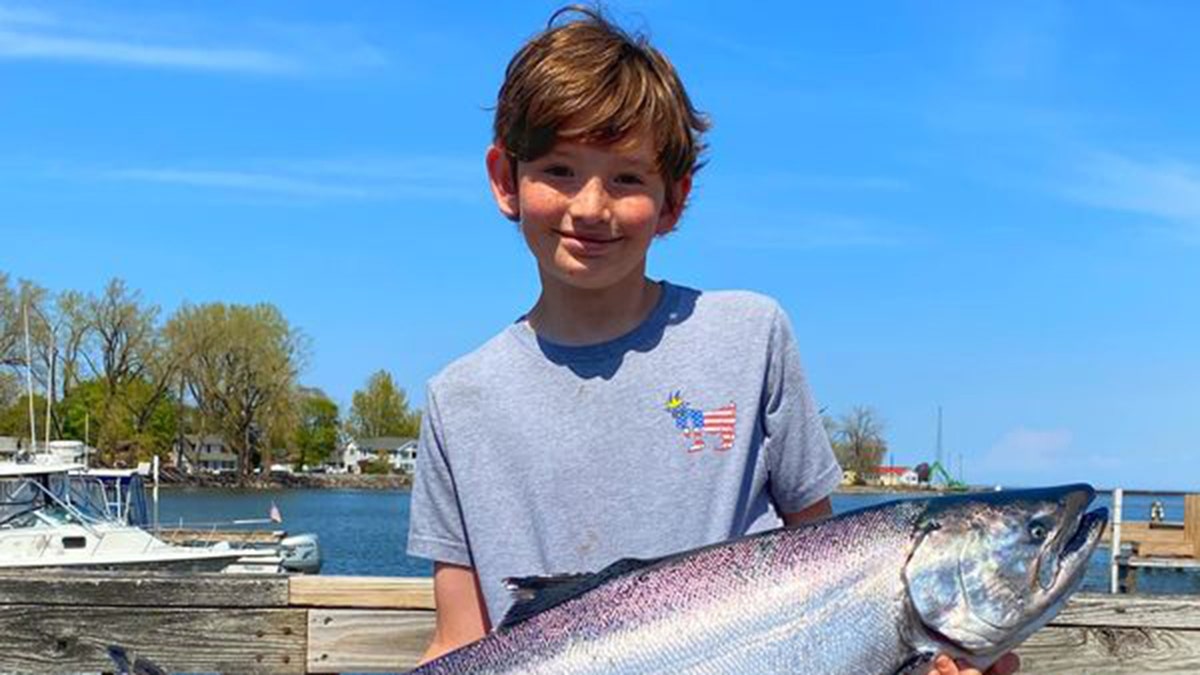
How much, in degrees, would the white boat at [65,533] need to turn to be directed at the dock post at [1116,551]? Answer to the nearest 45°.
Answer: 0° — it already faces it

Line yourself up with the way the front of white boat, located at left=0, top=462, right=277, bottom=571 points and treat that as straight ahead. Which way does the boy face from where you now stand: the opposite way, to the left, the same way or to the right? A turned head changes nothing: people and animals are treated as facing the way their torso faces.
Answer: to the right

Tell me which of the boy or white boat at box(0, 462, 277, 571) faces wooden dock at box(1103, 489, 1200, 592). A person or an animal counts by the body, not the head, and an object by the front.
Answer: the white boat

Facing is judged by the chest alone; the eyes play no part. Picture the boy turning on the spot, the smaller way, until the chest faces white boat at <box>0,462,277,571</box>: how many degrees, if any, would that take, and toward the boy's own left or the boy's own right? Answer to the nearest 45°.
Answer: approximately 135° to the boy's own right

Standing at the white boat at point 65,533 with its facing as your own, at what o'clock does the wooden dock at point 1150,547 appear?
The wooden dock is roughly at 12 o'clock from the white boat.

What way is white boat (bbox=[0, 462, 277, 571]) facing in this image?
to the viewer's right

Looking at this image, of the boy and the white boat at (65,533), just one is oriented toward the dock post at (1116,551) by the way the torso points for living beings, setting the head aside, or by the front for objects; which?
the white boat

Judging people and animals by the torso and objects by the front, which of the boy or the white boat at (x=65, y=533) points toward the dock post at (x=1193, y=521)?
the white boat

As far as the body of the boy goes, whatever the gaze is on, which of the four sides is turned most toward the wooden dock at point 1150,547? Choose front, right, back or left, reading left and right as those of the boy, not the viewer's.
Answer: back

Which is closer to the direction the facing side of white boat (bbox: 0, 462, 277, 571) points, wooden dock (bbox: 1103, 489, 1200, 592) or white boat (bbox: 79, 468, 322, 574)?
the wooden dock

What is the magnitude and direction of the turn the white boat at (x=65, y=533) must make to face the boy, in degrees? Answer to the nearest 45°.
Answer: approximately 90° to its right

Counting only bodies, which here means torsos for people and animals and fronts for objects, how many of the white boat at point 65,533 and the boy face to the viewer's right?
1

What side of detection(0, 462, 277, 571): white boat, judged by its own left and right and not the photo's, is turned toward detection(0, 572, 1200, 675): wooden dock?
right
